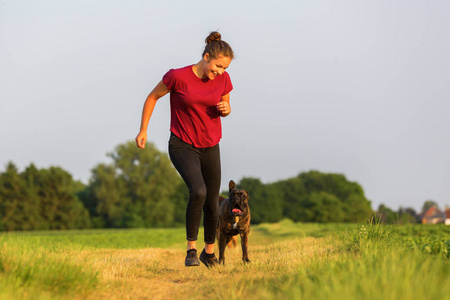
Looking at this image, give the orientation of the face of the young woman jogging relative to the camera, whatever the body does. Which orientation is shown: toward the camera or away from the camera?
toward the camera

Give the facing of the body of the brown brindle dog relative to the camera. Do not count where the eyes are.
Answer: toward the camera
